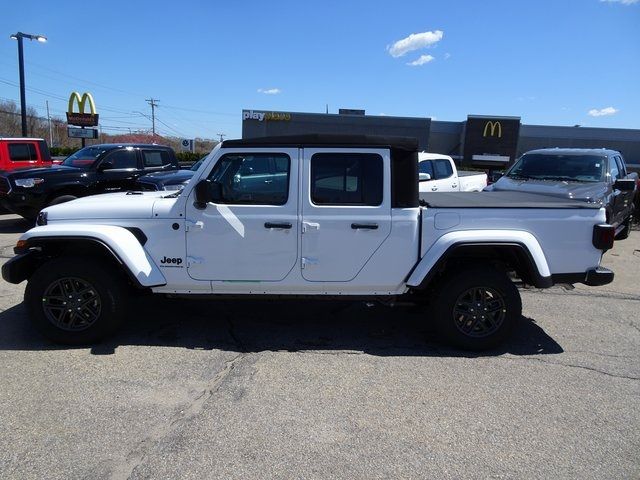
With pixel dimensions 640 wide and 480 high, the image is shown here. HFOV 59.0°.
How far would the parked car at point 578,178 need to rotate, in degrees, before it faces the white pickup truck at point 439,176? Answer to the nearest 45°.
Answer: approximately 90° to its right

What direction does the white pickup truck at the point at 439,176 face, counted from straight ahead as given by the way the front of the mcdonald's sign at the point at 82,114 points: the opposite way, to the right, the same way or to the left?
to the right

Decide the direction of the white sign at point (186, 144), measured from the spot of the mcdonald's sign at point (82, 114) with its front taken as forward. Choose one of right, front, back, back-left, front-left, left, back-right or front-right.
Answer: left

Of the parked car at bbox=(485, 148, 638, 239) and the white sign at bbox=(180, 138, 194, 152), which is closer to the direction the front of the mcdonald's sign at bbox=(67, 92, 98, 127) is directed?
the parked car

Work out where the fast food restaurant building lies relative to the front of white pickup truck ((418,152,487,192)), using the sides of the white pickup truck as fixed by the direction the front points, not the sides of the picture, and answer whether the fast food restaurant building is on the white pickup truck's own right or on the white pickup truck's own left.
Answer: on the white pickup truck's own right

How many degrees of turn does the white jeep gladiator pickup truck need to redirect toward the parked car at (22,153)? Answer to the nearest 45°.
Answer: approximately 45° to its right

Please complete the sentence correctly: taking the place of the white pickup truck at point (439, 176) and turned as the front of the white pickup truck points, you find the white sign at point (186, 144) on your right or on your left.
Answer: on your right

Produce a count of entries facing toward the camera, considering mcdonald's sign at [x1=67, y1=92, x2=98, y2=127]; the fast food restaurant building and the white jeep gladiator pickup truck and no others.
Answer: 2

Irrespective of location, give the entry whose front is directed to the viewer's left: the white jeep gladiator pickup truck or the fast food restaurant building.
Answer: the white jeep gladiator pickup truck

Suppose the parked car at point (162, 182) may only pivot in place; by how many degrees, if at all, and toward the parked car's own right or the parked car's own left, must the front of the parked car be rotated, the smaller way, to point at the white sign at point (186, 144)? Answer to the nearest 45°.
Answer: approximately 135° to the parked car's own right

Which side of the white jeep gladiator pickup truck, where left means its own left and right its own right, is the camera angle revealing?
left

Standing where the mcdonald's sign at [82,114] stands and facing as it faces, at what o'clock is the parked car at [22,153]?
The parked car is roughly at 12 o'clock from the mcdonald's sign.

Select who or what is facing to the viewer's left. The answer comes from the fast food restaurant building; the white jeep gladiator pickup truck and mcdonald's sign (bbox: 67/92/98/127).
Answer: the white jeep gladiator pickup truck

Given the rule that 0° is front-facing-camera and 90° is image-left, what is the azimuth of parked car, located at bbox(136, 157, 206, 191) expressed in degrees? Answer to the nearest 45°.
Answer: approximately 45°
